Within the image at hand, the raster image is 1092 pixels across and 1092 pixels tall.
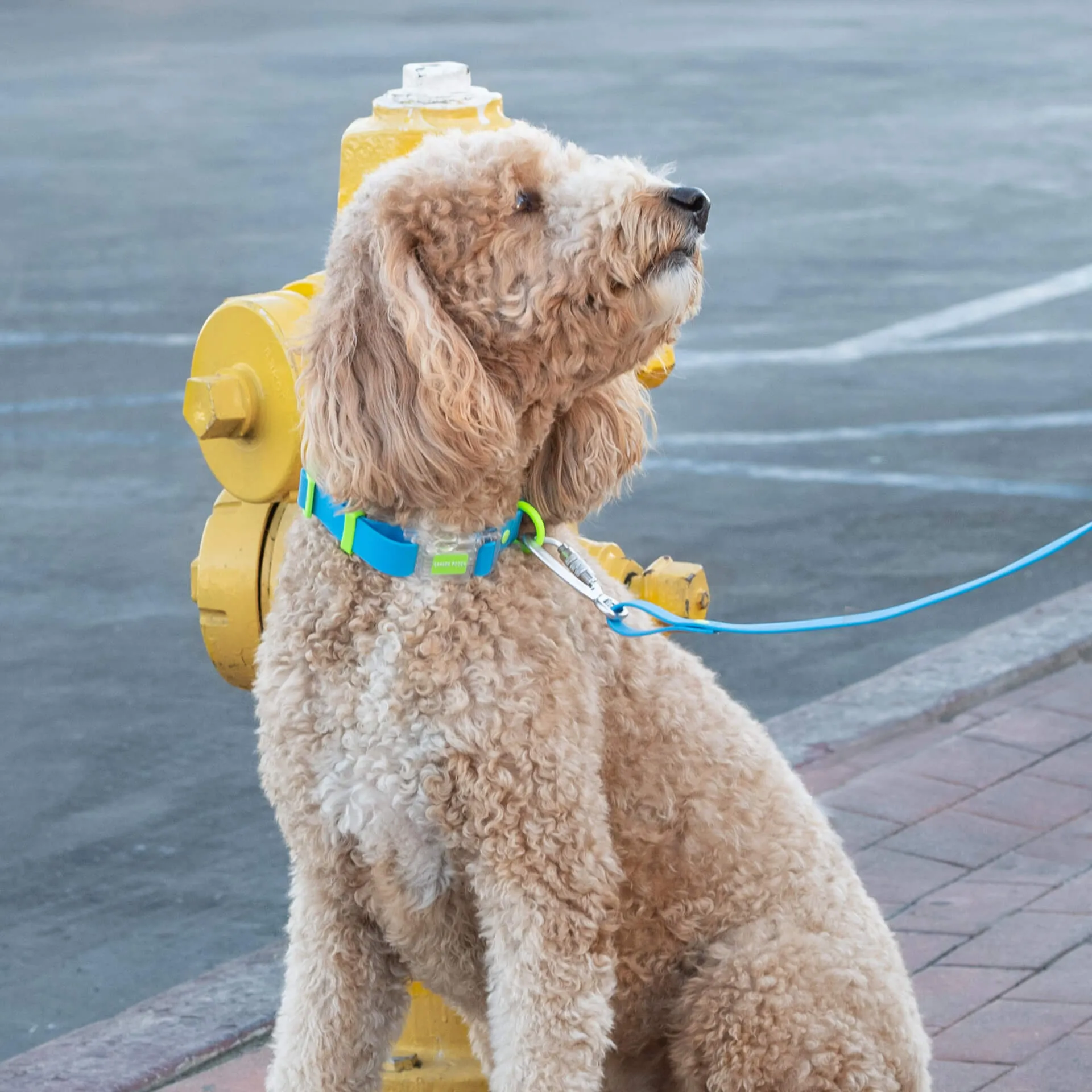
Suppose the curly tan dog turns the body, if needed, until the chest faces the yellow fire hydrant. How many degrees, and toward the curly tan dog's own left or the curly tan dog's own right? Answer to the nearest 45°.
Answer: approximately 90° to the curly tan dog's own right

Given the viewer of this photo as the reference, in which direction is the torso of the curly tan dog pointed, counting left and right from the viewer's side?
facing the viewer and to the left of the viewer
